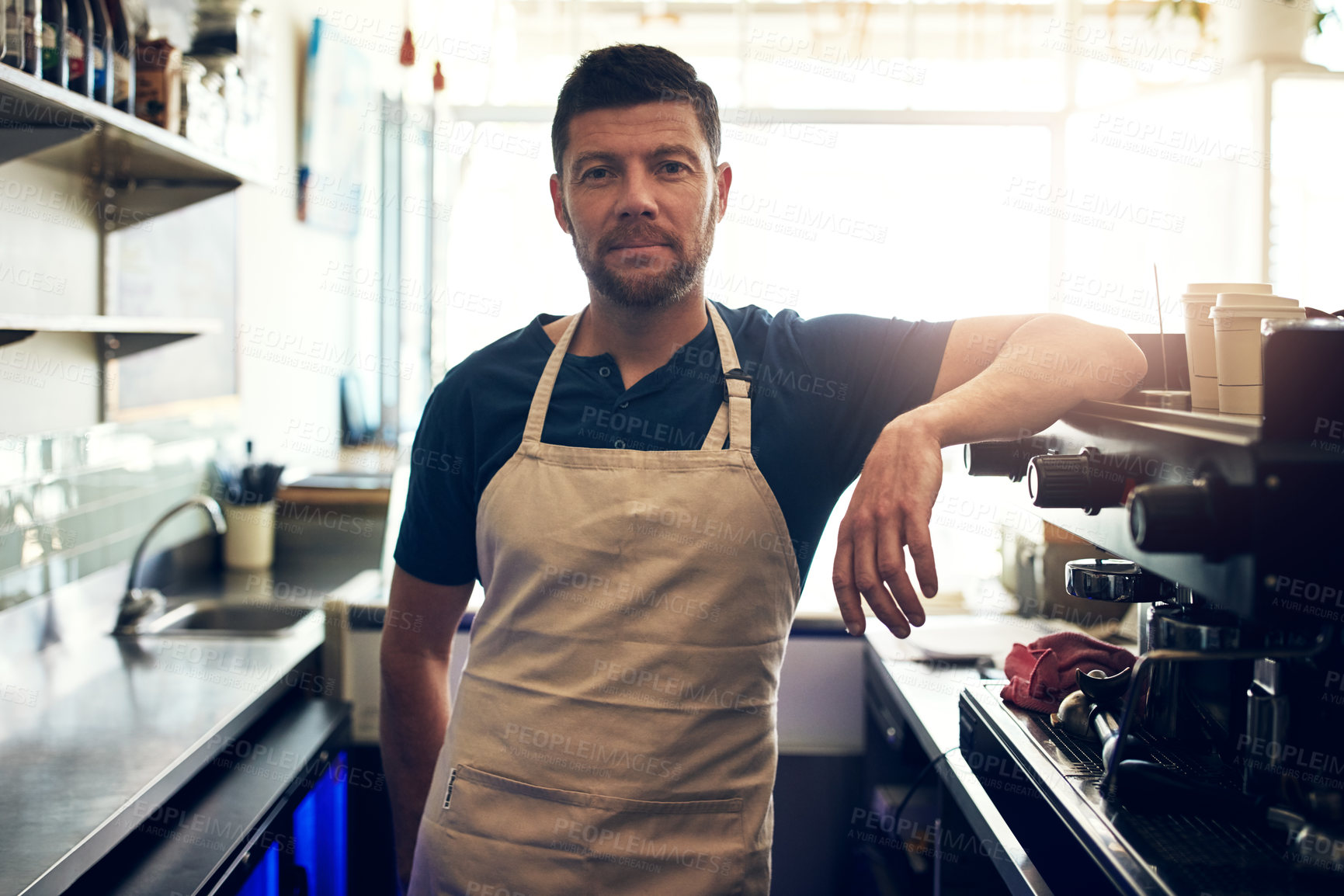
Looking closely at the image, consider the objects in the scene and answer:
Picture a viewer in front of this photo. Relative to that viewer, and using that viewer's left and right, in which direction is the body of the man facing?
facing the viewer

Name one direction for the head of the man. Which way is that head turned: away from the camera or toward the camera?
toward the camera

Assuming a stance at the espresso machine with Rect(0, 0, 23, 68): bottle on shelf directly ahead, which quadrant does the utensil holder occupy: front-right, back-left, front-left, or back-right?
front-right

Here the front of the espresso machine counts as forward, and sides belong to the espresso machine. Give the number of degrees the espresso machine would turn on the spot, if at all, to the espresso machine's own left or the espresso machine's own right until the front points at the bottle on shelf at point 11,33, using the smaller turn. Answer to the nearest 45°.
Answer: approximately 45° to the espresso machine's own right

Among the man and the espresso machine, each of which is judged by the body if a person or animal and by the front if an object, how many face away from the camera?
0

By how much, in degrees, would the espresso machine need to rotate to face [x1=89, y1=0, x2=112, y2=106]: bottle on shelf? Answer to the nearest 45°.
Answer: approximately 45° to its right

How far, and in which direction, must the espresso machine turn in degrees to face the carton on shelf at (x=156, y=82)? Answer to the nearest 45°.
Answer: approximately 45° to its right

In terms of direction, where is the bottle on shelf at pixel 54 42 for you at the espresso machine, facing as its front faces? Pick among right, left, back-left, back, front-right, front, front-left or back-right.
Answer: front-right

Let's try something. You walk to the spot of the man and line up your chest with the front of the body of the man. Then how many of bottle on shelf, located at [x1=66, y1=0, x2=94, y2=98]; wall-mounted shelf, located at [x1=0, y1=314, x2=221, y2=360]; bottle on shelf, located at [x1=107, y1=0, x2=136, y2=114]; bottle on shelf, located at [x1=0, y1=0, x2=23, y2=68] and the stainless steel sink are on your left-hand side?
0

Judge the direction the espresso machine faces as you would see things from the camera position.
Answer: facing the viewer and to the left of the viewer

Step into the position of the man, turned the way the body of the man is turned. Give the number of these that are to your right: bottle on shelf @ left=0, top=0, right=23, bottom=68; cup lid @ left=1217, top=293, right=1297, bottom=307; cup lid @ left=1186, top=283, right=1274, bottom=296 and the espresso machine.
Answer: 1

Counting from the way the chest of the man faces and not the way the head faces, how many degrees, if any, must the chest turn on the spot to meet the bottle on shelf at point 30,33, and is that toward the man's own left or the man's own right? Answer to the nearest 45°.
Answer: approximately 90° to the man's own right

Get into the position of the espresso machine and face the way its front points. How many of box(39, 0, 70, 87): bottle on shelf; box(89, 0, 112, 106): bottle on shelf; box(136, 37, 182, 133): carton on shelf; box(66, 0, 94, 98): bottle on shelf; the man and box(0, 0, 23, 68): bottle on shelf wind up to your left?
0
